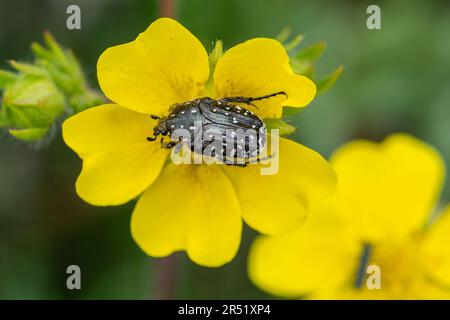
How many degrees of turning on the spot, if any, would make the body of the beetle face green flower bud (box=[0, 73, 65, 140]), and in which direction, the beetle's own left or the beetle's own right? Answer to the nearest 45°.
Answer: approximately 45° to the beetle's own right

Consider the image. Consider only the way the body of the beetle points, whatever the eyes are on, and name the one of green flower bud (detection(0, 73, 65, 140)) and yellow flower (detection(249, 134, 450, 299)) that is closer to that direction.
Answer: the green flower bud

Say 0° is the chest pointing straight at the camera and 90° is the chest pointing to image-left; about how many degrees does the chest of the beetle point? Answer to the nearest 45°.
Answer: approximately 90°
